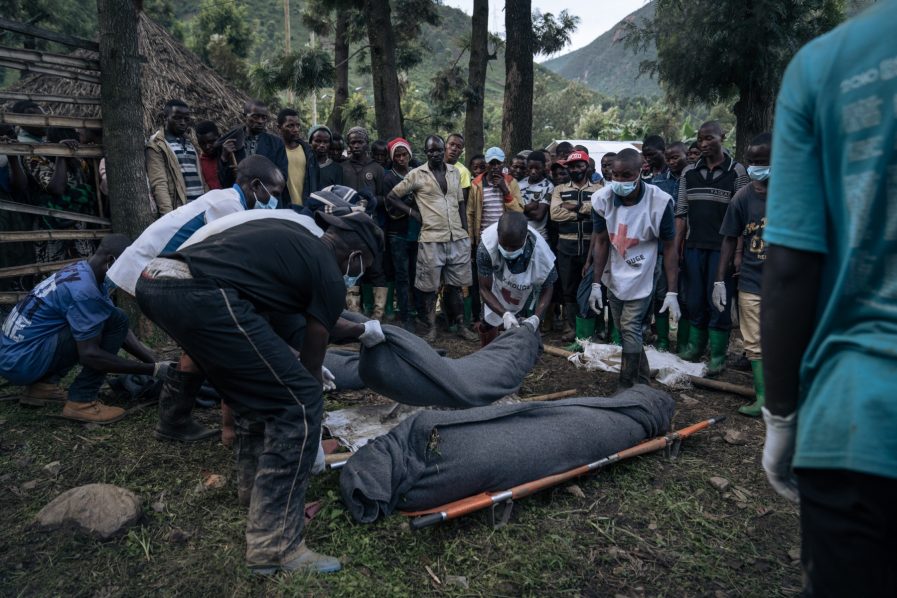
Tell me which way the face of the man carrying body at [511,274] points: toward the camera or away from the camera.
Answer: toward the camera

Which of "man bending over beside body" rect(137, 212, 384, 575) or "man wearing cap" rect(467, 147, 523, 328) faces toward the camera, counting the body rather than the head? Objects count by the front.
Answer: the man wearing cap

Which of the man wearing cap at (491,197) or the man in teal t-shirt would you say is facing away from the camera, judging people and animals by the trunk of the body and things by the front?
the man in teal t-shirt

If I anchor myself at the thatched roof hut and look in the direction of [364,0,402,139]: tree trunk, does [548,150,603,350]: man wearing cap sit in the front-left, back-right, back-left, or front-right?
front-right

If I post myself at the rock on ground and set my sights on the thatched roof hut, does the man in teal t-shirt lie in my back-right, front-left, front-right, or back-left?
back-right

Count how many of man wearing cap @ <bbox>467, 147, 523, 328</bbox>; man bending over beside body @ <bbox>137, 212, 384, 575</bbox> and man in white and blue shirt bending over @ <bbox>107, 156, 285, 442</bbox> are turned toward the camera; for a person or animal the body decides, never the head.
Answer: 1

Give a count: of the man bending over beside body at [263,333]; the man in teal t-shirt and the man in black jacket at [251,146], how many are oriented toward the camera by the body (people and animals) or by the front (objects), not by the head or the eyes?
1

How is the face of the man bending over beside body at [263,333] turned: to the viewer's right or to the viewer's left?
to the viewer's right

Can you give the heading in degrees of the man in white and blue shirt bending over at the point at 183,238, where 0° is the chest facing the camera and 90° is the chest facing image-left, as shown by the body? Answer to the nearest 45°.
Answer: approximately 270°

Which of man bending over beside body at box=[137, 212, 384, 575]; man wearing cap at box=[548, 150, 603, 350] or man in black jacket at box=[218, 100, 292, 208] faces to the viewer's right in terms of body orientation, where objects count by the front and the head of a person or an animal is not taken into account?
the man bending over beside body

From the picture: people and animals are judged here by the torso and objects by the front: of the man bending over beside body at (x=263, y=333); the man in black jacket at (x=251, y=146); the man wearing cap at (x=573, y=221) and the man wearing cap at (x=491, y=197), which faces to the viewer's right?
the man bending over beside body

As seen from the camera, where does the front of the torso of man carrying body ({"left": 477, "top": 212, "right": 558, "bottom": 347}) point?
toward the camera

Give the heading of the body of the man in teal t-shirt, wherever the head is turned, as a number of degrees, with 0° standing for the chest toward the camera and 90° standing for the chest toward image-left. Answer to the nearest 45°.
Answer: approximately 180°

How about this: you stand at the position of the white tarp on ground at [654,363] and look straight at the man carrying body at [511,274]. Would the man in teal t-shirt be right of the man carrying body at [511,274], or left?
left

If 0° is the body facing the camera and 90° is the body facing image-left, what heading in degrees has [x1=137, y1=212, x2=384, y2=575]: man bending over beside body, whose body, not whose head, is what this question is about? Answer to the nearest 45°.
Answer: approximately 270°

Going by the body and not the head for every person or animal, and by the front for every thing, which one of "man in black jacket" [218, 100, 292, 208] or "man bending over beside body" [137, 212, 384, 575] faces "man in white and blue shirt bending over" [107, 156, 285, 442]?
the man in black jacket
